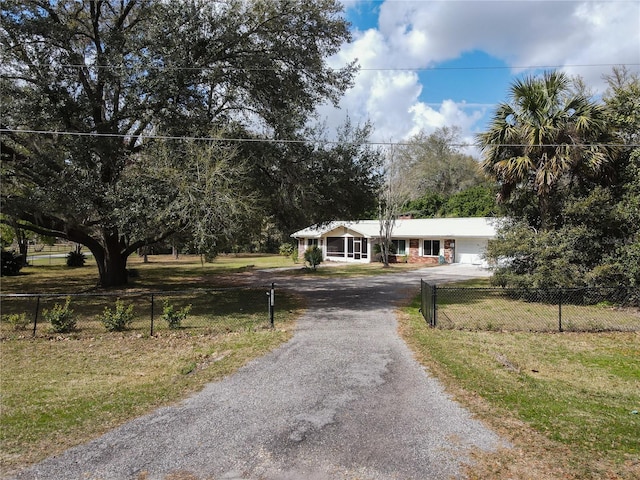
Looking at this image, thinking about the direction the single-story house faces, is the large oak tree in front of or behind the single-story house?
in front

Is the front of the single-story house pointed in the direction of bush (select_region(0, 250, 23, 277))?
no

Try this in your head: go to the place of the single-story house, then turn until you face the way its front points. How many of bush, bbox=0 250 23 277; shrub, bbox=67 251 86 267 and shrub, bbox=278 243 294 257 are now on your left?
0

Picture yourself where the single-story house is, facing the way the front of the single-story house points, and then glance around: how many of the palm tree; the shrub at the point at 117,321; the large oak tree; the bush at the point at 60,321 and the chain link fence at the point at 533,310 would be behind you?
0

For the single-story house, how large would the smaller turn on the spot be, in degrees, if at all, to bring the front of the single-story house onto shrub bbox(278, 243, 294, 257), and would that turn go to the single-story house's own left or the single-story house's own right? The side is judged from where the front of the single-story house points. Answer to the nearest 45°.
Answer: approximately 135° to the single-story house's own right

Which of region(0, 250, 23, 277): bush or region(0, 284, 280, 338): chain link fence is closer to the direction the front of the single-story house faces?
the chain link fence

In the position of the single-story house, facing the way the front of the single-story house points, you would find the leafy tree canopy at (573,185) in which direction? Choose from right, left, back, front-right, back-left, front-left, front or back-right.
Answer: front

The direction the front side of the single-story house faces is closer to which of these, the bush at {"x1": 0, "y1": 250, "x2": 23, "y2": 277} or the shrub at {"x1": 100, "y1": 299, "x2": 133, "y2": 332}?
the shrub

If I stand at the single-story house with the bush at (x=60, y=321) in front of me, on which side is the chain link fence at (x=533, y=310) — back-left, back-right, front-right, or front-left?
front-left

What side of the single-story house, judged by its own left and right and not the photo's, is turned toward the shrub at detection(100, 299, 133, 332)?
front

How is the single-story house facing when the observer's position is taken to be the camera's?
facing the viewer

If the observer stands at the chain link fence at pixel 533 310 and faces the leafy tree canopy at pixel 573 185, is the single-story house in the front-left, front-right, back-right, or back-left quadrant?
front-left

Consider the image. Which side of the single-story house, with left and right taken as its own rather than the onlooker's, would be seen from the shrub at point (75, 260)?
right

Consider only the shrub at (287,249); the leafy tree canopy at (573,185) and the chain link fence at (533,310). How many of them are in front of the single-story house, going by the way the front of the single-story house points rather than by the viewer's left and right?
2

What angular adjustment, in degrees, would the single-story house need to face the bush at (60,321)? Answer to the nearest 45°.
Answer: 0° — it already faces it

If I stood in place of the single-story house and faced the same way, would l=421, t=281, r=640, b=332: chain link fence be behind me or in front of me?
in front
